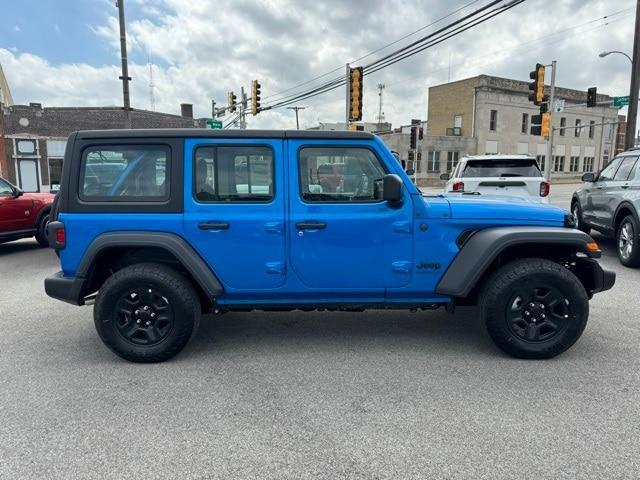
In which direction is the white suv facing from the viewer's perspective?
away from the camera

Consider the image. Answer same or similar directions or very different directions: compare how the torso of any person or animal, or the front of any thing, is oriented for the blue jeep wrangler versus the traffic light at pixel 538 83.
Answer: very different directions

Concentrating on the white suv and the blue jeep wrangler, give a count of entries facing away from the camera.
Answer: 1

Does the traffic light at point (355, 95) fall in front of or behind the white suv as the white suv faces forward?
in front

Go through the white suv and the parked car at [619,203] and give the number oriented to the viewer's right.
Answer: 0

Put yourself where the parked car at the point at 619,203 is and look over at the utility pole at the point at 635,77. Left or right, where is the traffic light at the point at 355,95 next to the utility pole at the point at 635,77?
left

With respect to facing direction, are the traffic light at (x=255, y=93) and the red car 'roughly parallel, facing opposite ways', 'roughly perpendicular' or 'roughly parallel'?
roughly perpendicular

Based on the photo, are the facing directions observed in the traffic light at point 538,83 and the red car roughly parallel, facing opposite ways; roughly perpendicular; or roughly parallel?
roughly perpendicular

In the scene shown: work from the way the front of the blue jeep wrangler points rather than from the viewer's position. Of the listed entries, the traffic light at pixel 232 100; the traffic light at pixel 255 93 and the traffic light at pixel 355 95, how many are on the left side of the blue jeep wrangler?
3

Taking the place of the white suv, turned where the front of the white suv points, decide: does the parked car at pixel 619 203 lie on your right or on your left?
on your right
